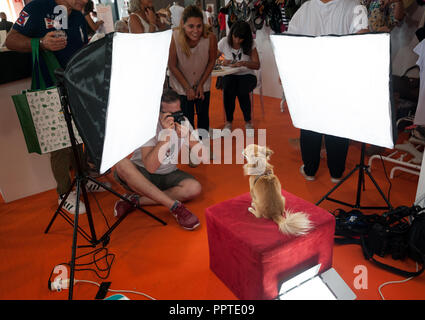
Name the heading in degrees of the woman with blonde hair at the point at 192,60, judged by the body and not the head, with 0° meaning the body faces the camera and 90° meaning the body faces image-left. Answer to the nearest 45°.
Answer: approximately 0°

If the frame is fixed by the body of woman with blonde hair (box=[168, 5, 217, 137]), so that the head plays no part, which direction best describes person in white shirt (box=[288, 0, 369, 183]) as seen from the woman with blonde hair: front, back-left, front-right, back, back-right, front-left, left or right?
front-left

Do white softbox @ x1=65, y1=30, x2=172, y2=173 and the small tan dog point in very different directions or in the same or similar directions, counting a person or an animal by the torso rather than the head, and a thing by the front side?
very different directions

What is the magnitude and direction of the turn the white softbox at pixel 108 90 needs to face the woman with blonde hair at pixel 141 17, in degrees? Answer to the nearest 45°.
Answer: approximately 135° to its left

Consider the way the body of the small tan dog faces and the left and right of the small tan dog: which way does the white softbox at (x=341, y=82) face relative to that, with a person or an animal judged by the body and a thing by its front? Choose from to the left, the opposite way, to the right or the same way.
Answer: to the left

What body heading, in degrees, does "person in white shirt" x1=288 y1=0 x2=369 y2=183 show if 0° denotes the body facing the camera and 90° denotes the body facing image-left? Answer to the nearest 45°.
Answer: approximately 0°

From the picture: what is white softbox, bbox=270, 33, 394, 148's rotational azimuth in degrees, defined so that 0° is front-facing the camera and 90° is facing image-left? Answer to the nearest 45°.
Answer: approximately 45°

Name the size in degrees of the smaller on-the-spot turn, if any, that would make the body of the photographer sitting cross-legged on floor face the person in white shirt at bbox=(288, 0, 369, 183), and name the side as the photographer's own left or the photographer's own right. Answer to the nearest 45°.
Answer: approximately 45° to the photographer's own left

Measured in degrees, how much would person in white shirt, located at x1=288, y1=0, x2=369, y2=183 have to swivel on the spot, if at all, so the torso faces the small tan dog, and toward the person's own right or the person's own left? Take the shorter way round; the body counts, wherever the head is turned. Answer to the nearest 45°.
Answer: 0° — they already face it

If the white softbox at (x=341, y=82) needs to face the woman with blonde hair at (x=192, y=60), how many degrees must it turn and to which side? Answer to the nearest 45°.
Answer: approximately 90° to its right
